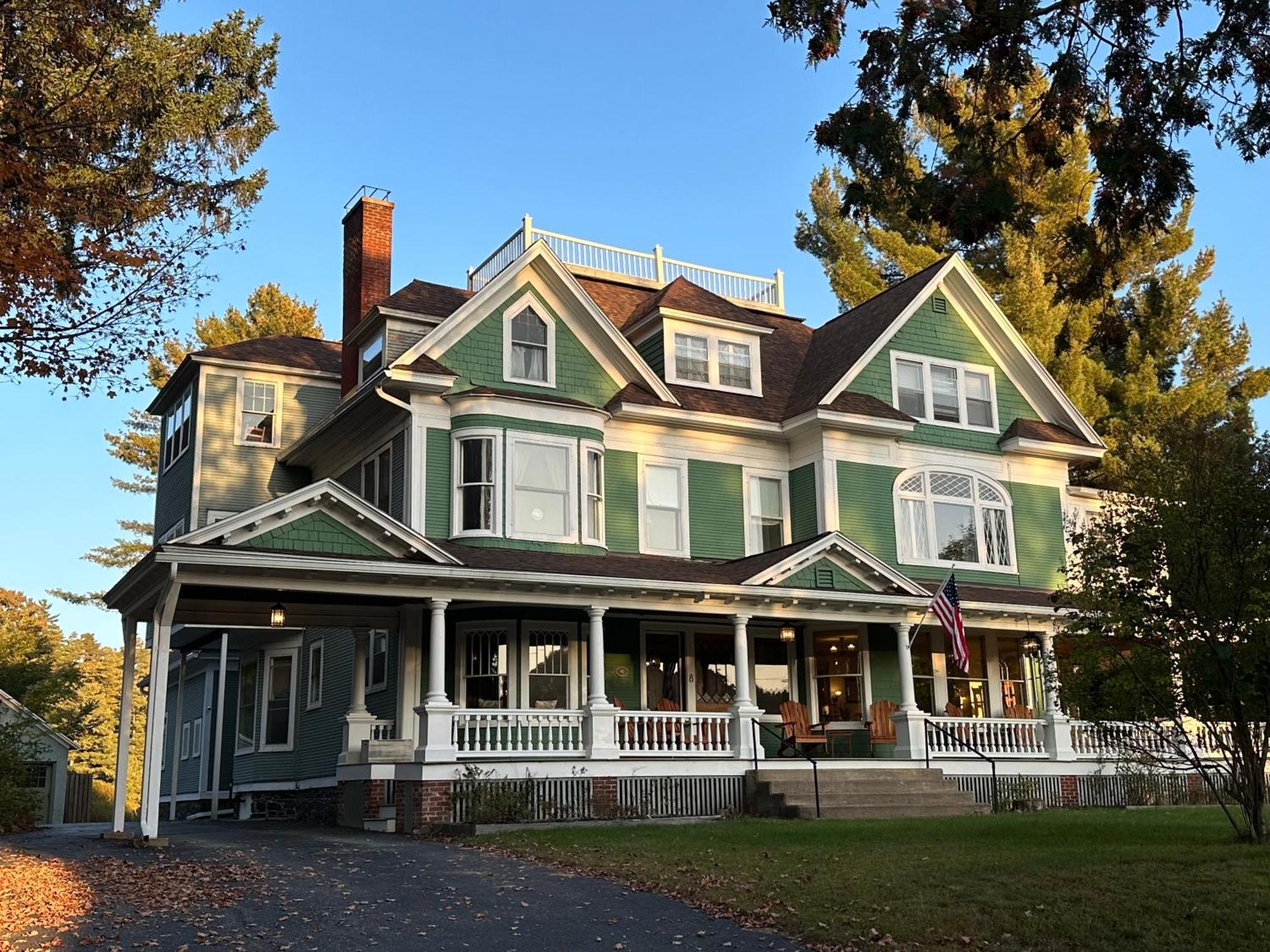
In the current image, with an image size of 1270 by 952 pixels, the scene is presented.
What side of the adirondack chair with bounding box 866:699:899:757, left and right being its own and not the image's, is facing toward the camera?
front
